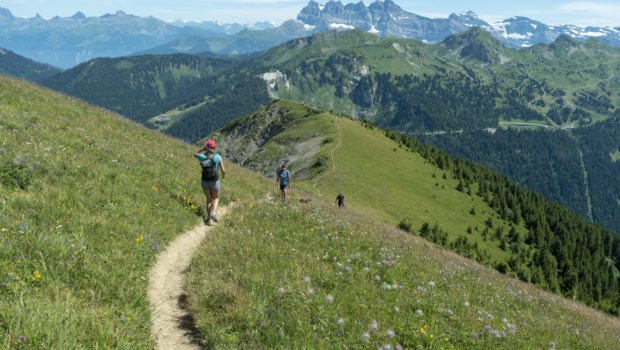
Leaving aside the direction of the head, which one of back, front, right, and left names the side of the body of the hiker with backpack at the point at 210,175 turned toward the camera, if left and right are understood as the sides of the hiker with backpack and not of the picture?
back

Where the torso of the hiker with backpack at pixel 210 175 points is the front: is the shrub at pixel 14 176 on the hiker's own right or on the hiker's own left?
on the hiker's own left

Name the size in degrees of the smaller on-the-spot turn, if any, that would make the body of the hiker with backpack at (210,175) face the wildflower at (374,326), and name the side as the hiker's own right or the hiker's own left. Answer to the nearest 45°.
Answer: approximately 180°

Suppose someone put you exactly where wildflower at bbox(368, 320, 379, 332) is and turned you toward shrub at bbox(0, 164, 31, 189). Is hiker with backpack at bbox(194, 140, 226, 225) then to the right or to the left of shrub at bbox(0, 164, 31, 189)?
right
